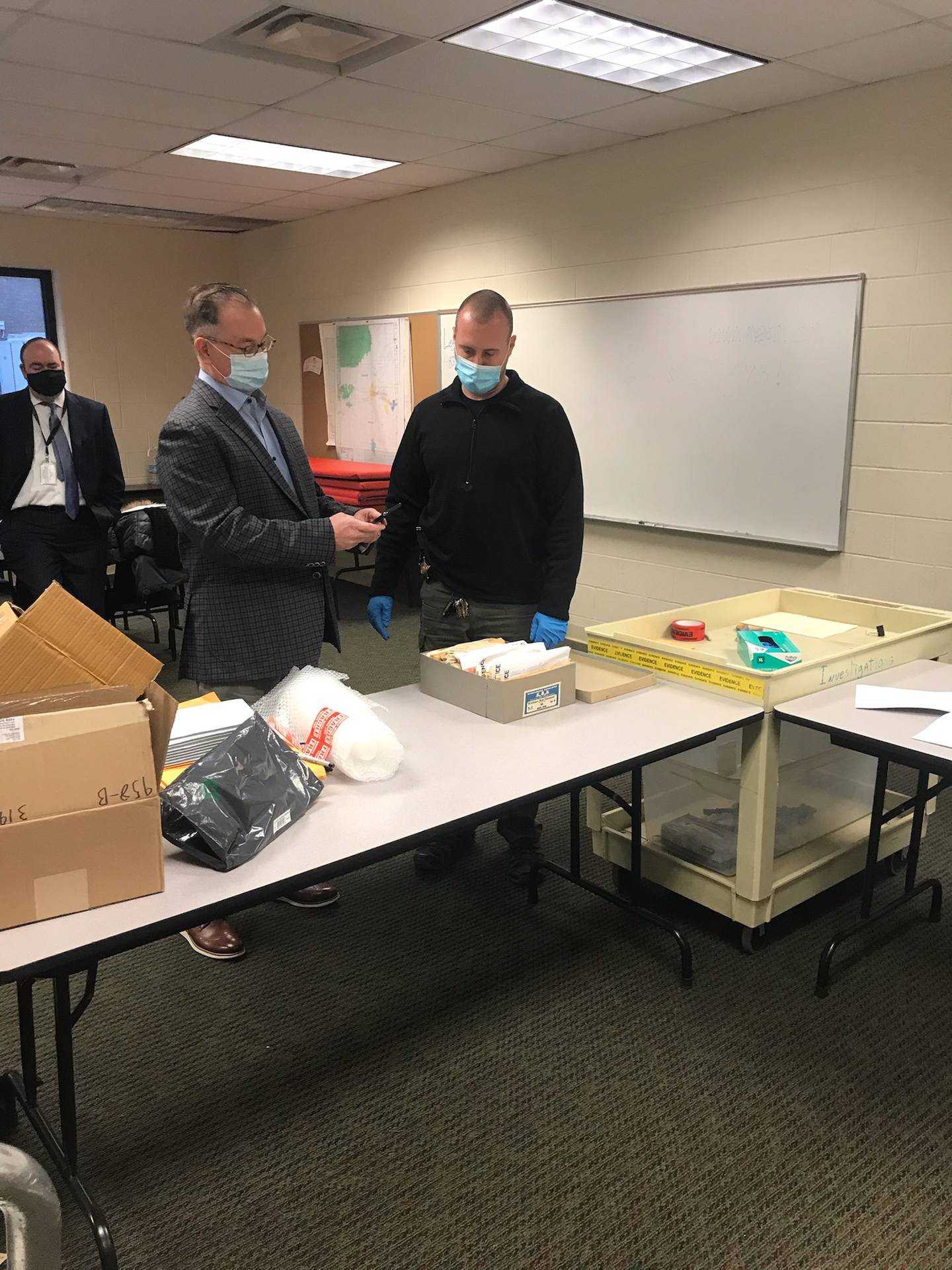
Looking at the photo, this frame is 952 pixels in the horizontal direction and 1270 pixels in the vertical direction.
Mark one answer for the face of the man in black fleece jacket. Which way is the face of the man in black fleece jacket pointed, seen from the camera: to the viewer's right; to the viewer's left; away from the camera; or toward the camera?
toward the camera

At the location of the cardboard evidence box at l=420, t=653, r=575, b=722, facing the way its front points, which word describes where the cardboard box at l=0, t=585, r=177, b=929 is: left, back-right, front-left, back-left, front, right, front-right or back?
right

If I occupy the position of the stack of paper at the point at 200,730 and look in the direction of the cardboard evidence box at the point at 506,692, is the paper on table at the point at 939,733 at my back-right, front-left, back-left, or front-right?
front-right

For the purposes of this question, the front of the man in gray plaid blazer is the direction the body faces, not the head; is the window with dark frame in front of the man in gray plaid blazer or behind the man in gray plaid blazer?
behind

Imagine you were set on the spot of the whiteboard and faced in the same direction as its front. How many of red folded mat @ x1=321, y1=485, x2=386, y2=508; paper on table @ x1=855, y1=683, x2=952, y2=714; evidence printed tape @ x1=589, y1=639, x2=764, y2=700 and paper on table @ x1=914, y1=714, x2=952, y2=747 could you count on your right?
1

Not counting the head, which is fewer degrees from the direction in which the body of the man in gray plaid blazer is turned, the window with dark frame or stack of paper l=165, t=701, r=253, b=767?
the stack of paper

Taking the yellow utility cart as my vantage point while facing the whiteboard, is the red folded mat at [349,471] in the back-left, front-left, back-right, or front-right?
front-left

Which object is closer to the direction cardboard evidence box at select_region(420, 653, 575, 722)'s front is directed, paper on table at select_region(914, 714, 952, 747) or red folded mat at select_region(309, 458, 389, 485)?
the paper on table

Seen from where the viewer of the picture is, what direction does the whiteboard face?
facing the viewer and to the left of the viewer

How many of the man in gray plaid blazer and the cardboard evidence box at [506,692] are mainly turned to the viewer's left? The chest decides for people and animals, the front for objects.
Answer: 0

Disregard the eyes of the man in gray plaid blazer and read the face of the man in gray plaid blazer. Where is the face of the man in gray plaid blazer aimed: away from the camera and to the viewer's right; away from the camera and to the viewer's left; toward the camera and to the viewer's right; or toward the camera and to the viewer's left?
toward the camera and to the viewer's right

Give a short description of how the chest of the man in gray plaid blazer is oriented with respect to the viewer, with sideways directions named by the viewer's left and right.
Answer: facing the viewer and to the right of the viewer

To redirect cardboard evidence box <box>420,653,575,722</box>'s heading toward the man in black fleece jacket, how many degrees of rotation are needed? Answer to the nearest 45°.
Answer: approximately 135° to its left

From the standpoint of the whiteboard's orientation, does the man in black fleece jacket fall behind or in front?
in front

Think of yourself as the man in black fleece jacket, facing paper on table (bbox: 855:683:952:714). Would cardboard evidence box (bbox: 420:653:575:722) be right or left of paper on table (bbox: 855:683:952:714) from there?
right

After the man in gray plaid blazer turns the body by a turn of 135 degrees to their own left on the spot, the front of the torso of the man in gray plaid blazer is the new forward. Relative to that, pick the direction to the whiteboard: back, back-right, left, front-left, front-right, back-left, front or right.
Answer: front-right
